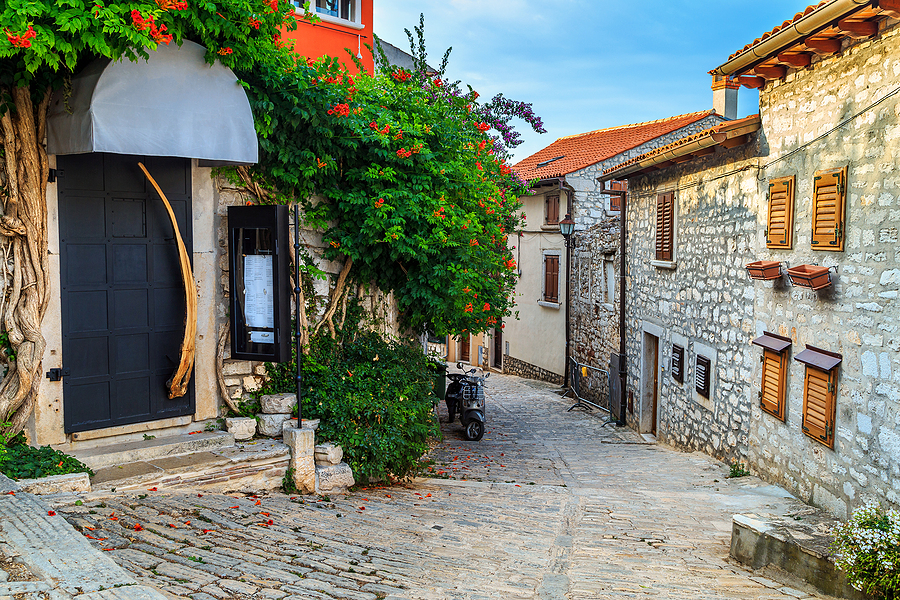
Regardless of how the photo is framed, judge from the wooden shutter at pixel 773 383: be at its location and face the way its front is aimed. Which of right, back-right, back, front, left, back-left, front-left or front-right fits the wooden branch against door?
front

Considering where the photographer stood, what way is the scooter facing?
facing the viewer and to the right of the viewer

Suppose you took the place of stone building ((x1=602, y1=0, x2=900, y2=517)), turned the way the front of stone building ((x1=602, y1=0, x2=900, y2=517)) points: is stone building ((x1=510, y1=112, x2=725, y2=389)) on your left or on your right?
on your right

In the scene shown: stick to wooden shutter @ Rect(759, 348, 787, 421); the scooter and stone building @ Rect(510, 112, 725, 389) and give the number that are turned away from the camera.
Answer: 0

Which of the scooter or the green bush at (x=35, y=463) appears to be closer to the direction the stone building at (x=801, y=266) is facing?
the green bush

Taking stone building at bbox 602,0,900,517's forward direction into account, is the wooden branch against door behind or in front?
in front

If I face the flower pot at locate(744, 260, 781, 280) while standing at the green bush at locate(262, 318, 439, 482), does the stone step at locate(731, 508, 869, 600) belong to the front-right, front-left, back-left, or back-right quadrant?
front-right

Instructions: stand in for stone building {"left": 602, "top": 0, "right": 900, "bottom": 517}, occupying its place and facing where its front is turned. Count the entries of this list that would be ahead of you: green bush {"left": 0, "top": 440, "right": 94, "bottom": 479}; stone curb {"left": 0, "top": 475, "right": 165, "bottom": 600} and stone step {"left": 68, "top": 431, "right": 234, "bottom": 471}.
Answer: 3

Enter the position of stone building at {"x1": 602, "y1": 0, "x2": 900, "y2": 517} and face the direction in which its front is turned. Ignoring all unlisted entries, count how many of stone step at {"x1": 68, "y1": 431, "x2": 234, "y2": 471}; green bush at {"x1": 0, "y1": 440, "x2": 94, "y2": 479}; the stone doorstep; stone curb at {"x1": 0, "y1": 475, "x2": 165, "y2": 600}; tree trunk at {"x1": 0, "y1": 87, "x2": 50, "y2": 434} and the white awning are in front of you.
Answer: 6

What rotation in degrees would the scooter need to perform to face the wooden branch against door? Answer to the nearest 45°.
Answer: approximately 90° to its right

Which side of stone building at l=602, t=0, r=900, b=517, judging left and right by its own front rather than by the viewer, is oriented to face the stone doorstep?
front

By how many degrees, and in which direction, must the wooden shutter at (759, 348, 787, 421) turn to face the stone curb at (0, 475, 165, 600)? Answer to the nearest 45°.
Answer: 0° — it already faces it

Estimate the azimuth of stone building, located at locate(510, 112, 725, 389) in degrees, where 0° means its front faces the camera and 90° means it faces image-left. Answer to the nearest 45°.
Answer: approximately 45°

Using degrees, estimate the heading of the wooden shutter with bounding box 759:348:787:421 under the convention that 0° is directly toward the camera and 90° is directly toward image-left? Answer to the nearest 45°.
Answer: approximately 45°

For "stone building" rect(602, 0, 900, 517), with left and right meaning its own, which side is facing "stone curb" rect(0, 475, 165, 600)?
front

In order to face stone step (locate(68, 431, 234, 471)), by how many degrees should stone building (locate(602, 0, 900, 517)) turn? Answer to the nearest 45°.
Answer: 0° — it already faces it

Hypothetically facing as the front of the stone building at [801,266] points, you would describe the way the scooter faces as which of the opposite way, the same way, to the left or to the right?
to the left

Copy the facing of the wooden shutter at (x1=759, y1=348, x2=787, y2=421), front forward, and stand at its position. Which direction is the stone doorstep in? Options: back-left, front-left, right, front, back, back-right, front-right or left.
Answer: front
